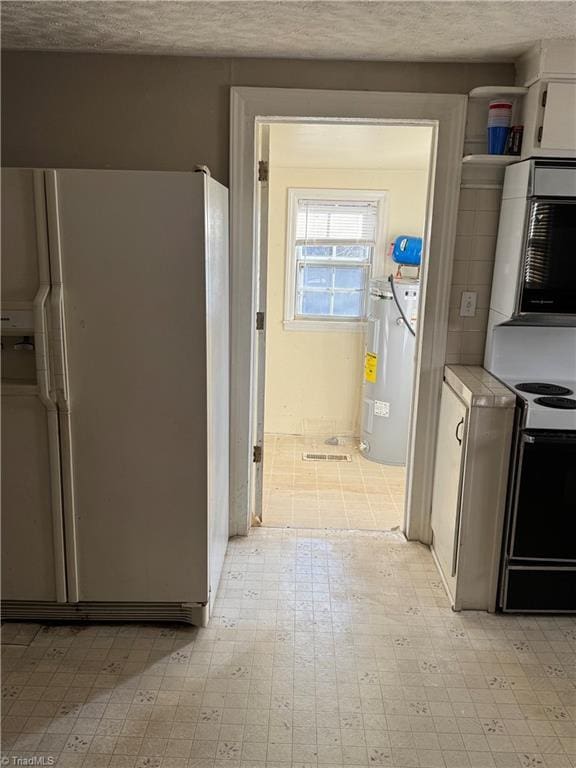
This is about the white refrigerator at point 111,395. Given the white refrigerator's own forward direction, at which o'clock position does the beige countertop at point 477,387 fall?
The beige countertop is roughly at 9 o'clock from the white refrigerator.
